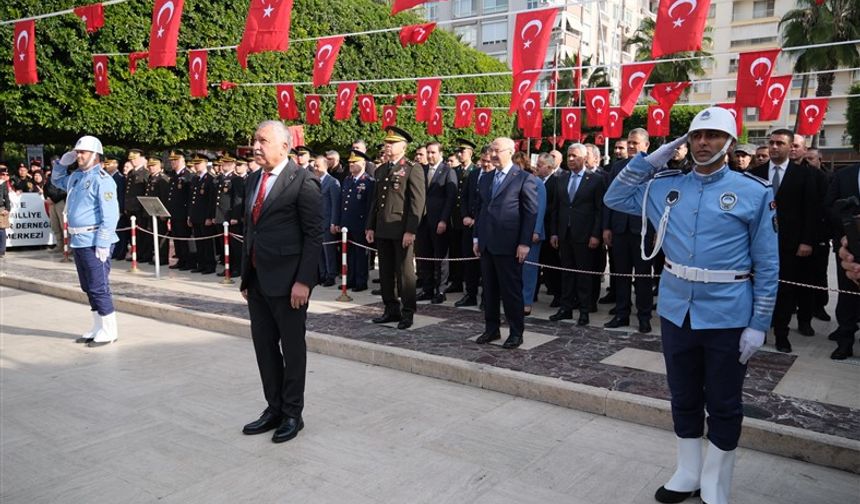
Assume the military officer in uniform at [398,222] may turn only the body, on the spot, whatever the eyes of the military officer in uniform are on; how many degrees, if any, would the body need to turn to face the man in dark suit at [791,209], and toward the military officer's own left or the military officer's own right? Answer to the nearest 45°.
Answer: approximately 135° to the military officer's own left

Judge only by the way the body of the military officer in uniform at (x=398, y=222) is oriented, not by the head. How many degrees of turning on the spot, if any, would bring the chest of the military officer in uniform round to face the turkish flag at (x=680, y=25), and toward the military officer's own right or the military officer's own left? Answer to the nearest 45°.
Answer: approximately 135° to the military officer's own left

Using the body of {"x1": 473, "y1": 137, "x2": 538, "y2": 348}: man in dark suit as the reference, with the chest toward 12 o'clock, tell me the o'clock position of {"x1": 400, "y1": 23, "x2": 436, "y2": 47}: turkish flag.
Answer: The turkish flag is roughly at 4 o'clock from the man in dark suit.

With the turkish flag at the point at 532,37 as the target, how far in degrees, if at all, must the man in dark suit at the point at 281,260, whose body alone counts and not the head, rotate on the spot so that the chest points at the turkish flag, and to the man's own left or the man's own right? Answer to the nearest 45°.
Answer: approximately 180°

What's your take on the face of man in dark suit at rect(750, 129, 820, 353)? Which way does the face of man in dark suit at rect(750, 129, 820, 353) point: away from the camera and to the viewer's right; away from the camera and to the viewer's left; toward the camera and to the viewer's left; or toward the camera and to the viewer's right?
toward the camera and to the viewer's left

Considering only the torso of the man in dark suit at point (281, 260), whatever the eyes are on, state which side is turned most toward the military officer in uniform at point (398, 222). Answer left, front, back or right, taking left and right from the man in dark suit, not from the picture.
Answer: back

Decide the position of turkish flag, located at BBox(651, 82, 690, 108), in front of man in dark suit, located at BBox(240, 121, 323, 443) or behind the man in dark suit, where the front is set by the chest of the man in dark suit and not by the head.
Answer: behind

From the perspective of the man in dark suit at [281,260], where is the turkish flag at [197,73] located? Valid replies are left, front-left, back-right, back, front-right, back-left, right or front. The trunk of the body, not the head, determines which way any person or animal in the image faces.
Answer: back-right

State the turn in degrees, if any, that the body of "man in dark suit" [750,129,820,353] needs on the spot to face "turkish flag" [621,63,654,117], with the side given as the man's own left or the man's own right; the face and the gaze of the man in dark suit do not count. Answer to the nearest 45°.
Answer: approximately 90° to the man's own right

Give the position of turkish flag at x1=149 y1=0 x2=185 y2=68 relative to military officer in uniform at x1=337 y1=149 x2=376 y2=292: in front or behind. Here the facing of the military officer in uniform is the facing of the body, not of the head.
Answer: in front

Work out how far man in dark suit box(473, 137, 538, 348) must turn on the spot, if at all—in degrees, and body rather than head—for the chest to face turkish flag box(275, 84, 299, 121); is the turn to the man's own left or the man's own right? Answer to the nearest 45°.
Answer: approximately 90° to the man's own right

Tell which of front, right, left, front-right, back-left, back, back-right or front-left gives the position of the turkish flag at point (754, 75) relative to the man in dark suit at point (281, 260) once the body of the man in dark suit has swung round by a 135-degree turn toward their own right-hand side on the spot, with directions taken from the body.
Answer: front-right

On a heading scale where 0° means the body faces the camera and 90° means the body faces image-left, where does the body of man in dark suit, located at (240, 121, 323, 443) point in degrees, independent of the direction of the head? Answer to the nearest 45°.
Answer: approximately 45°

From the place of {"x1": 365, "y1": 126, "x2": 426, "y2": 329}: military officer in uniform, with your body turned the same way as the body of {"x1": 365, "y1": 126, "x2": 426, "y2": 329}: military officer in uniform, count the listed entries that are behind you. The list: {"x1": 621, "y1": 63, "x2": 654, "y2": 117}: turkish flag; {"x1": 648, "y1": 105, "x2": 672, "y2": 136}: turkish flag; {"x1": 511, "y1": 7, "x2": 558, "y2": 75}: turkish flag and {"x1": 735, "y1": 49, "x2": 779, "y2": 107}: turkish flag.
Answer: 4
